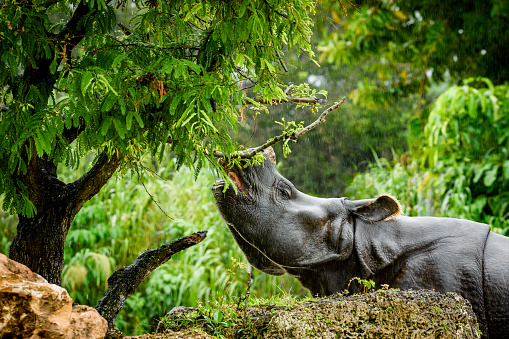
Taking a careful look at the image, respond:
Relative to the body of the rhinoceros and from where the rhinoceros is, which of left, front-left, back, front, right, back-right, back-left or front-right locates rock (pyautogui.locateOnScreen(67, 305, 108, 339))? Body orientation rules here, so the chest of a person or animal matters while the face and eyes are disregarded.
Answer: front-left

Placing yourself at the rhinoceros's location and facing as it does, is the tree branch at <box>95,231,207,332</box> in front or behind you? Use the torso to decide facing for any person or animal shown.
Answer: in front

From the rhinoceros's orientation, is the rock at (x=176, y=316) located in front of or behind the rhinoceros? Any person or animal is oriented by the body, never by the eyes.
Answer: in front

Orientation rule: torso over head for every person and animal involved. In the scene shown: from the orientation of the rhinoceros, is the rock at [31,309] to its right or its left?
on its left

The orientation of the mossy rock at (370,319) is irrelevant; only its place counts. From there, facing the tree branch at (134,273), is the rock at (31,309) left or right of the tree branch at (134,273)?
left

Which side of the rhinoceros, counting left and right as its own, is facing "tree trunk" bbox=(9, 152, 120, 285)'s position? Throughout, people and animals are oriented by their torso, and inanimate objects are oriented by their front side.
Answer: front

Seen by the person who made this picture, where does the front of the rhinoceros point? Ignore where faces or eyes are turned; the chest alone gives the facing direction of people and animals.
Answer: facing to the left of the viewer
